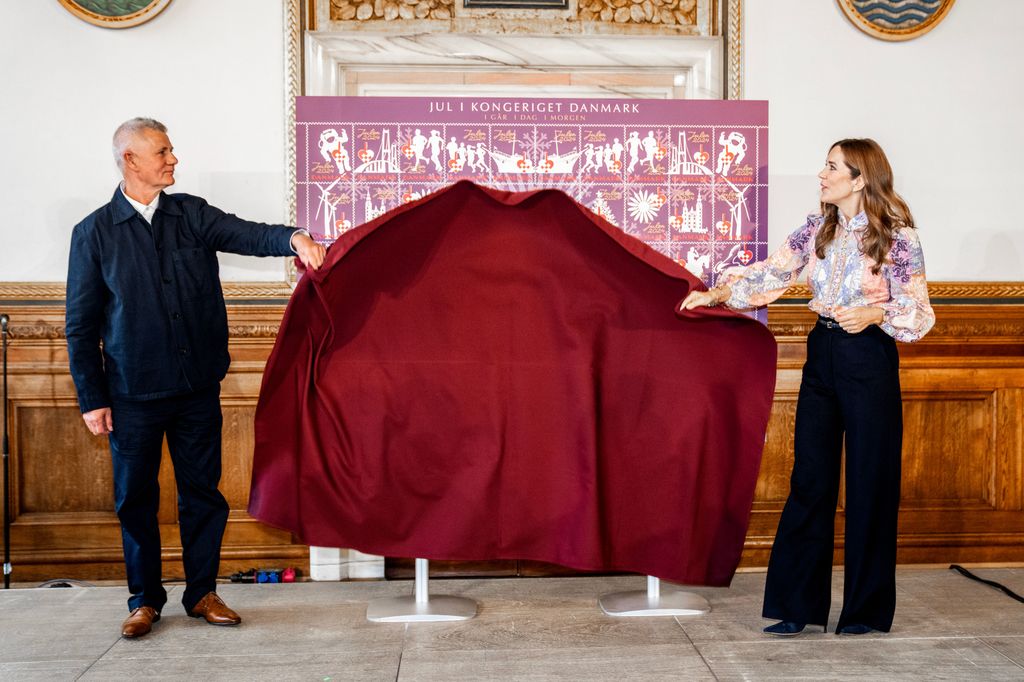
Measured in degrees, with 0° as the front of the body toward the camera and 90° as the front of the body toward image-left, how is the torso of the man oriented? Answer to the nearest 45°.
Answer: approximately 315°

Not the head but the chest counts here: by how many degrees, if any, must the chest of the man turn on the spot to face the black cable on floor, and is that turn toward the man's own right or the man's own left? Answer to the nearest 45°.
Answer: approximately 45° to the man's own left

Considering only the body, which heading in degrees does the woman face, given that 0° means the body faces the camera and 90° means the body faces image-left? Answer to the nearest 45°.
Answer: approximately 45°

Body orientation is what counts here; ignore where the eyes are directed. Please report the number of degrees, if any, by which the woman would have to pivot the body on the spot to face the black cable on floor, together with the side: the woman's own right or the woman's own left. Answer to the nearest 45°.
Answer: approximately 180°

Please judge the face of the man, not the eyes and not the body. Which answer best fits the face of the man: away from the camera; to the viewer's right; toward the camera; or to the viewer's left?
to the viewer's right

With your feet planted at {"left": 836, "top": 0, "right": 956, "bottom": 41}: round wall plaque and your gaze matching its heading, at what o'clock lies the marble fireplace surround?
The marble fireplace surround is roughly at 2 o'clock from the round wall plaque.

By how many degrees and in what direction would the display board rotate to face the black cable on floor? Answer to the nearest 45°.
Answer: approximately 90° to its left

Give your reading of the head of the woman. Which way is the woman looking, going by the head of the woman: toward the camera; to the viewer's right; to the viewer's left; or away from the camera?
to the viewer's left

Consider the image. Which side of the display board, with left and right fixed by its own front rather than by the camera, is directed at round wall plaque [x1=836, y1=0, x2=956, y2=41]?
left

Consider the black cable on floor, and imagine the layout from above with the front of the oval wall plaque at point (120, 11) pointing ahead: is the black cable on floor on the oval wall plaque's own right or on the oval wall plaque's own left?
on the oval wall plaque's own left
